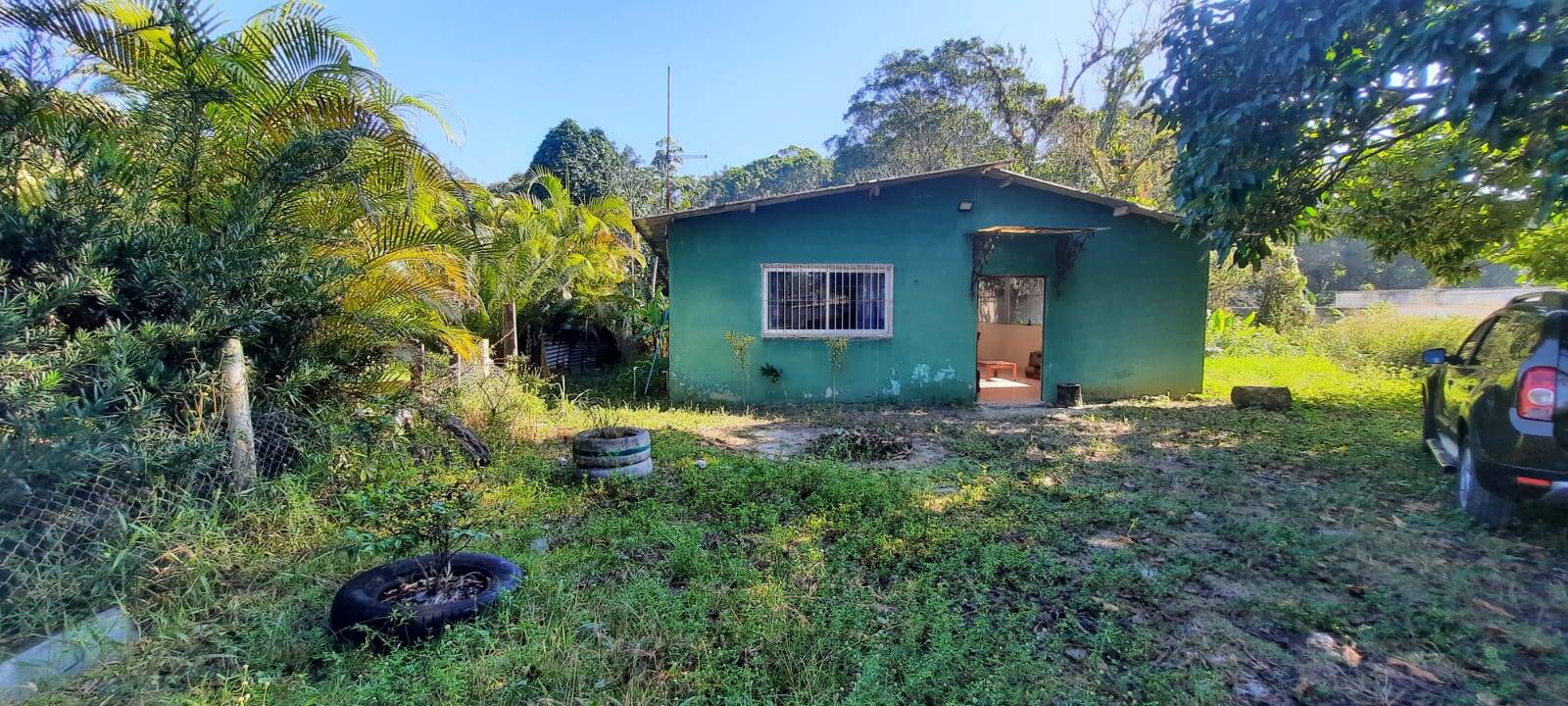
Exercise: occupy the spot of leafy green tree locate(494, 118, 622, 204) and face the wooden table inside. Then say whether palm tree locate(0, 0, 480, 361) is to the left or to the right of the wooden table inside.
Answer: right

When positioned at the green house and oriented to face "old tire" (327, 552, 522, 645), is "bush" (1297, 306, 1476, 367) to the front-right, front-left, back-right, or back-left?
back-left

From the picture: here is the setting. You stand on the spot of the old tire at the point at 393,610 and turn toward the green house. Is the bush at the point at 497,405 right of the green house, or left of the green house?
left

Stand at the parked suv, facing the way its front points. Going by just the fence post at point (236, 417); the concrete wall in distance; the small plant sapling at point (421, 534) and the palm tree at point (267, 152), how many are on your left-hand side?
3

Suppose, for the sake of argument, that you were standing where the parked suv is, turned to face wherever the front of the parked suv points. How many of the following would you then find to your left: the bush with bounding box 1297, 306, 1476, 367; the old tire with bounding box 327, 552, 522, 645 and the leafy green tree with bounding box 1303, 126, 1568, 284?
1

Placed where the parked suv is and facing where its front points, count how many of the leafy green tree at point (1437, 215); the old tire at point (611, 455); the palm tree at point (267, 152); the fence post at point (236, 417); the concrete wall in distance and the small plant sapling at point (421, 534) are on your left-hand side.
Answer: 4

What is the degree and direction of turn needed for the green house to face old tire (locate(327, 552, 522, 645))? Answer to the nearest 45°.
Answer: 0° — it already faces it

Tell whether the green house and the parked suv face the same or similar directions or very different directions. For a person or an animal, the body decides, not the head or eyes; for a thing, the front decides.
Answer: very different directions

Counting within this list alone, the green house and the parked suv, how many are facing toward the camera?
1

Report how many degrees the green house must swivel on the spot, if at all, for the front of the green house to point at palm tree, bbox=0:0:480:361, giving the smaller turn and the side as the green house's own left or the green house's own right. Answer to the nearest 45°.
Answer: approximately 45° to the green house's own right

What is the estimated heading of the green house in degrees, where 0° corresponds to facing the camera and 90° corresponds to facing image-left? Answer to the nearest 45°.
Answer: approximately 0°

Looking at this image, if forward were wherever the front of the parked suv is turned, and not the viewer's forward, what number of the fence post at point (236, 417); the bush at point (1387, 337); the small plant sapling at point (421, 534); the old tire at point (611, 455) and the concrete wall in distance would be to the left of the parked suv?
3

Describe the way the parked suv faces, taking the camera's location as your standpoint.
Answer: facing away from the viewer and to the left of the viewer
